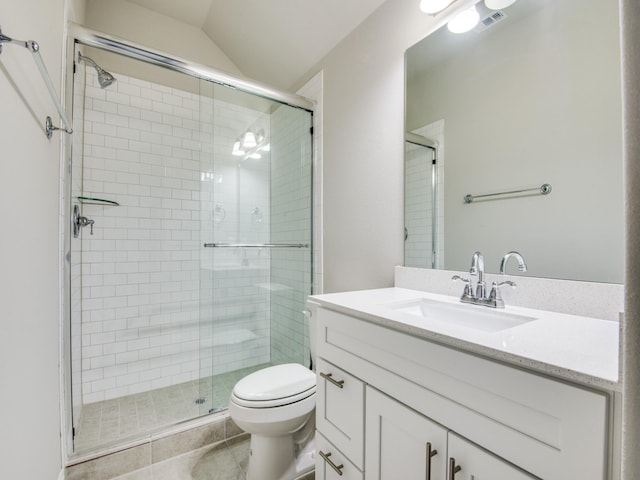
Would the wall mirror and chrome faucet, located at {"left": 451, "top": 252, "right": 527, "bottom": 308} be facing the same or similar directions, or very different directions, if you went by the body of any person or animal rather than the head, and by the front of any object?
same or similar directions

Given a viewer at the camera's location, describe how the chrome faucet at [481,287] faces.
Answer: facing the viewer and to the left of the viewer

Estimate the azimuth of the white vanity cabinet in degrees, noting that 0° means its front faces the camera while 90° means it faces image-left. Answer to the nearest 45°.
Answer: approximately 45°

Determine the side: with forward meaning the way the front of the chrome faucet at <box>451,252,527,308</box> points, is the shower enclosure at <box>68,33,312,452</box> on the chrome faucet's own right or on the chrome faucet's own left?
on the chrome faucet's own right

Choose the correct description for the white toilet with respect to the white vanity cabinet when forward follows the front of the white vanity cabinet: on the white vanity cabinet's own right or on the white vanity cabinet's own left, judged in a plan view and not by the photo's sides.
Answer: on the white vanity cabinet's own right

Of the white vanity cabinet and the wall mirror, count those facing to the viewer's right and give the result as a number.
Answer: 0

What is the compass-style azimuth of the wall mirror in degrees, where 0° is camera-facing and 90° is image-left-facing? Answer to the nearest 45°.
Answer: approximately 45°

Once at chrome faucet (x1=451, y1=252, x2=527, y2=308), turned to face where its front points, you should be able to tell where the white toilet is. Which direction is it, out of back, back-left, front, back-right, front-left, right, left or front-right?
front-right

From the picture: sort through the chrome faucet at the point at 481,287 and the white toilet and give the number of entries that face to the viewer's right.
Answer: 0

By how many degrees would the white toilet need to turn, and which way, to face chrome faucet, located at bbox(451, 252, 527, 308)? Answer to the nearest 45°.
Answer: approximately 90° to its left
